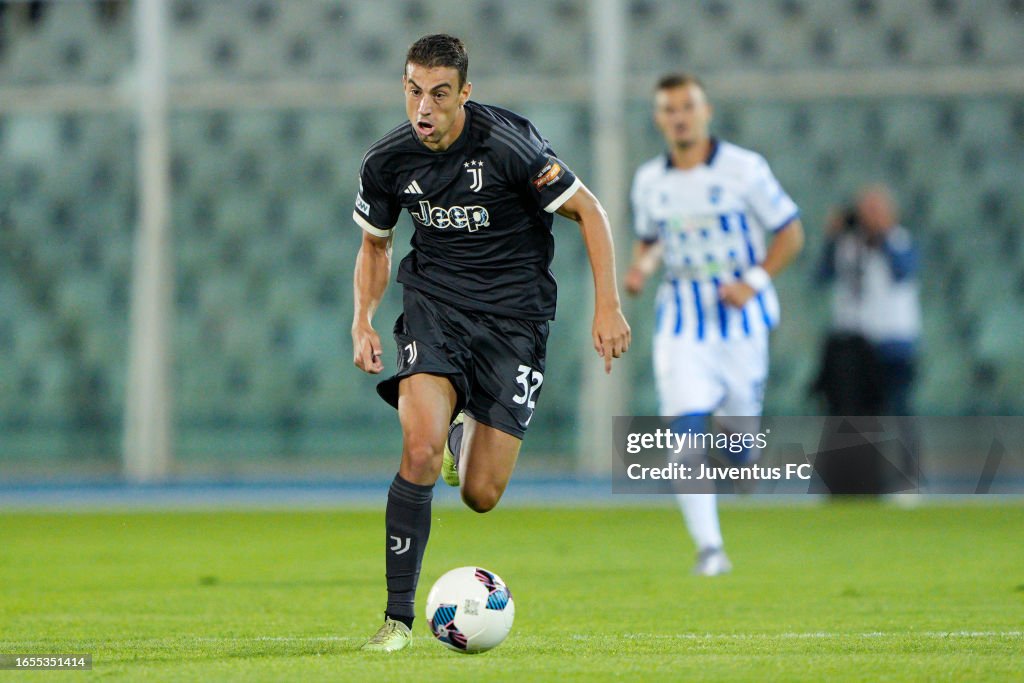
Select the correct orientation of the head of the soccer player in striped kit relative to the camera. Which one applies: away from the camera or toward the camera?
toward the camera

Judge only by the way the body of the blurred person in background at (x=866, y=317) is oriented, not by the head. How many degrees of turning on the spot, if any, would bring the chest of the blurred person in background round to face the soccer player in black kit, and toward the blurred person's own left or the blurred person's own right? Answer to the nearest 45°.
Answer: approximately 45° to the blurred person's own left

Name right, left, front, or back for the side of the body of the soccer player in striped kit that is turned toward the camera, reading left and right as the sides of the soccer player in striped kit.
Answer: front

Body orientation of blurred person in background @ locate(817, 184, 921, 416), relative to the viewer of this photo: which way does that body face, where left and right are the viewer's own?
facing the viewer and to the left of the viewer

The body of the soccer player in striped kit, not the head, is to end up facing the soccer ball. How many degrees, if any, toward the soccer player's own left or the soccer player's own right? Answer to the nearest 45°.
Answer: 0° — they already face it

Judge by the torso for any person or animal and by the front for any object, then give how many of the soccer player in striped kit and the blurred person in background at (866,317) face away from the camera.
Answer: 0

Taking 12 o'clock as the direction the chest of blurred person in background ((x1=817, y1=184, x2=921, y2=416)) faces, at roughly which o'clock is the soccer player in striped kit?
The soccer player in striped kit is roughly at 11 o'clock from the blurred person in background.

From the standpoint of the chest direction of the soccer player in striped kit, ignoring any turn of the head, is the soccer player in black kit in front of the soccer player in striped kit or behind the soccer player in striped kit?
in front

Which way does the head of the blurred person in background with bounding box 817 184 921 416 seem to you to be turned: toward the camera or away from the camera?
toward the camera

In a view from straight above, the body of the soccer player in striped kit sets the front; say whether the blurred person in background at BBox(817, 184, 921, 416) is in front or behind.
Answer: behind

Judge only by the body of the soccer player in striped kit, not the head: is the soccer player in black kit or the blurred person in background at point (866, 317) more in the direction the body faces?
the soccer player in black kit
